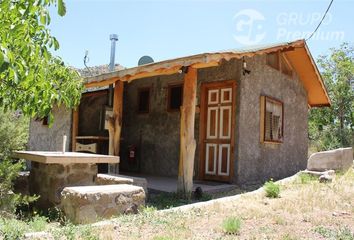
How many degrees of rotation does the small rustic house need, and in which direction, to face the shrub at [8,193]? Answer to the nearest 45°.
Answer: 0° — it already faces it

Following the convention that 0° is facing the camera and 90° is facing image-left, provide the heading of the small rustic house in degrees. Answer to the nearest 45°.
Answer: approximately 45°

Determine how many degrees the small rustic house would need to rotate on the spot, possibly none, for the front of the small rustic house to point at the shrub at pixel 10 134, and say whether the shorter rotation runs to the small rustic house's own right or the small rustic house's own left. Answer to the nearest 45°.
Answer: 0° — it already faces it

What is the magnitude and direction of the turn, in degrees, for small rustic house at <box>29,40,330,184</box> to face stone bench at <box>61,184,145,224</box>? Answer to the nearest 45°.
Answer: approximately 45° to its left

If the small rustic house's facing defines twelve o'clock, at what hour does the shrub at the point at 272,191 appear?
The shrub is roughly at 10 o'clock from the small rustic house.

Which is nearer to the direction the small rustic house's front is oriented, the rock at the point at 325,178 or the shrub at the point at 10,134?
the shrub

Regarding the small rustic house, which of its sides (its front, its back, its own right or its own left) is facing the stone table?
front

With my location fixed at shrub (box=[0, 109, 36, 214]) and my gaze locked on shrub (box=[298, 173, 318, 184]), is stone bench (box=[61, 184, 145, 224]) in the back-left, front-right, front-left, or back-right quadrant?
front-right

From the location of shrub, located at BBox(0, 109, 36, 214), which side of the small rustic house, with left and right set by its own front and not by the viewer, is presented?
front
